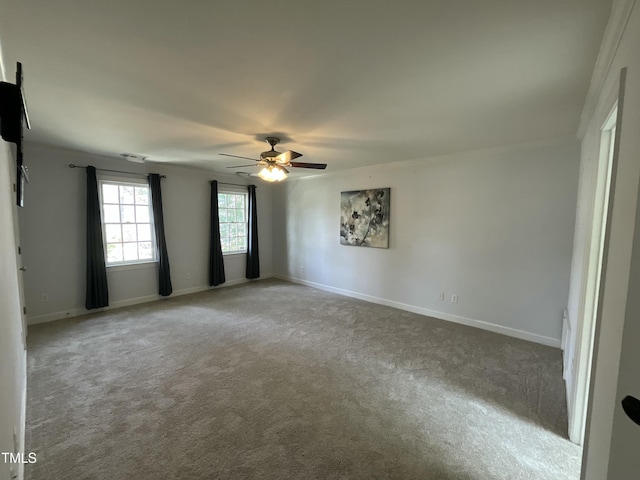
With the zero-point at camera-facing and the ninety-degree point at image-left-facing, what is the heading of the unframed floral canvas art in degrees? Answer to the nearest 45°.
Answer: approximately 45°

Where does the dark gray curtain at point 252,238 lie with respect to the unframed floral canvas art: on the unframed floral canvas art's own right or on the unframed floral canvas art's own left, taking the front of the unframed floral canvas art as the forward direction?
on the unframed floral canvas art's own right

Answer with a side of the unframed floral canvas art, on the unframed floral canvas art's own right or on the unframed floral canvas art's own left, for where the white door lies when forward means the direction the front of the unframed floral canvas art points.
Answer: on the unframed floral canvas art's own left

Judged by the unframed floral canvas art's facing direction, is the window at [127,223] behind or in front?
in front

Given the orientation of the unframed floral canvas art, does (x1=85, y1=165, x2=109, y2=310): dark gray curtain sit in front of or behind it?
in front

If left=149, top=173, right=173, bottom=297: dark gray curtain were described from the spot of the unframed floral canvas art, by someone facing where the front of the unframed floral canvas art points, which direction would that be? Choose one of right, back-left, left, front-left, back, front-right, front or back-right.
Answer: front-right

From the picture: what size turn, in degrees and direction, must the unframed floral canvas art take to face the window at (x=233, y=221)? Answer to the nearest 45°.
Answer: approximately 45° to its right

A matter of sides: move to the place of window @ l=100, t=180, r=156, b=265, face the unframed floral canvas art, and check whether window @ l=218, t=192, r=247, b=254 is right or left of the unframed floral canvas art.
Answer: left

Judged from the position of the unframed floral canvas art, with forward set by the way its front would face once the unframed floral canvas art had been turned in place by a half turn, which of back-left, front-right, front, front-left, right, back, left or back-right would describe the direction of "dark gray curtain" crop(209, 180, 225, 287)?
back-left

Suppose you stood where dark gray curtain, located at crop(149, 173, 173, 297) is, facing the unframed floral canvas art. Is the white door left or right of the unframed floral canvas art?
right

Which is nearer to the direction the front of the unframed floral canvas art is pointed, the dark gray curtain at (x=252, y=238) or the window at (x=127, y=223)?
the window
